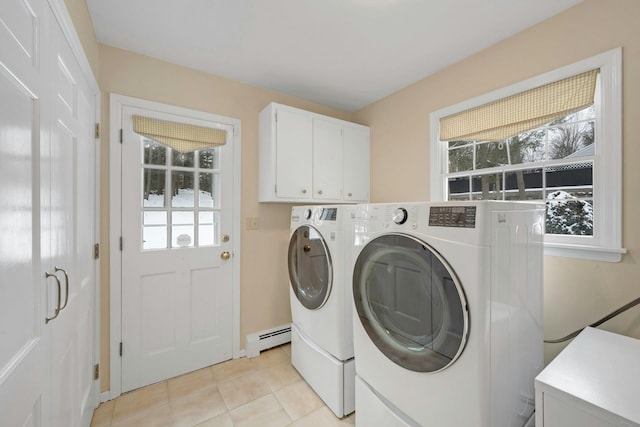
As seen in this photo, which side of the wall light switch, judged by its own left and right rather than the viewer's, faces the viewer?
front

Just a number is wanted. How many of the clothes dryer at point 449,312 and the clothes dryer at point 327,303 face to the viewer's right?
0

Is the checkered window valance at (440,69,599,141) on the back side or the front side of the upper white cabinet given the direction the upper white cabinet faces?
on the front side

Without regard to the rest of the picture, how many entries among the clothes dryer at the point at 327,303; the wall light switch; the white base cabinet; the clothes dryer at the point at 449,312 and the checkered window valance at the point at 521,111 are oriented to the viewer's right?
0

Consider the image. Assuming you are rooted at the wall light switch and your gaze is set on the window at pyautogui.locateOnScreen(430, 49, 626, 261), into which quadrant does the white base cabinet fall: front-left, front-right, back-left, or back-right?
front-right

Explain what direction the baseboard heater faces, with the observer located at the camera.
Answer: facing the viewer and to the right of the viewer

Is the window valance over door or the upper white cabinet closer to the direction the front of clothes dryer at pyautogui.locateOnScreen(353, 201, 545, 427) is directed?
the window valance over door

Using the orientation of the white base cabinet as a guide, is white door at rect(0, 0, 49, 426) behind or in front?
in front

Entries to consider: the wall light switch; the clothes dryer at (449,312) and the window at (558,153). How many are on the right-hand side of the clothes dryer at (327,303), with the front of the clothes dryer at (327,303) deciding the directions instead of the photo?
1

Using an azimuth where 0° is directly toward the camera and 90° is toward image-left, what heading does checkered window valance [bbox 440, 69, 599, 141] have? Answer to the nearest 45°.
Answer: approximately 45°

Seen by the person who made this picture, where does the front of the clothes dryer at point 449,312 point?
facing the viewer and to the left of the viewer

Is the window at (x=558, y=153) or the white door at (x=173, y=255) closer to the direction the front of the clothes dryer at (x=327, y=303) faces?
the white door

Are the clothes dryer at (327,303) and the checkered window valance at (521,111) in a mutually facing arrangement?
no

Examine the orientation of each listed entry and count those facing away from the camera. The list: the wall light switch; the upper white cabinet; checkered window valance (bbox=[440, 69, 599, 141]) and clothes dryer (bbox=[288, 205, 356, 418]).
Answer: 0
